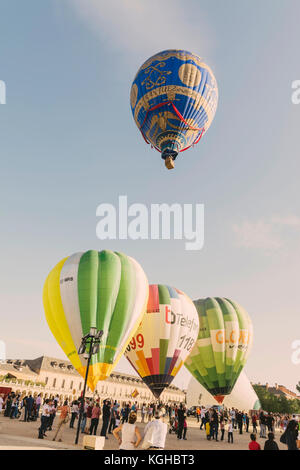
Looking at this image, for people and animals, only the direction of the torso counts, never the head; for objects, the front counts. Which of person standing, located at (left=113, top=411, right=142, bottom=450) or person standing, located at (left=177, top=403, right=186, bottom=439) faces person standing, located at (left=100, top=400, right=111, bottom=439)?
person standing, located at (left=113, top=411, right=142, bottom=450)

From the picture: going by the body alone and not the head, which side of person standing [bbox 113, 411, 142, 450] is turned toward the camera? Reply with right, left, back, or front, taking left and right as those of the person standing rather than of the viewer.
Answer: back

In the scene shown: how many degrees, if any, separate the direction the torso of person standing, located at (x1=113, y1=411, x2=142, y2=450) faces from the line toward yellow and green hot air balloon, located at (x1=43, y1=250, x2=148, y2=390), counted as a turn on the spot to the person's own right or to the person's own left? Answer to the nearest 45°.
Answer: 0° — they already face it

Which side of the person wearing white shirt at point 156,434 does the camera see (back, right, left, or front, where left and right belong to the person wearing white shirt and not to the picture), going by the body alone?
back
